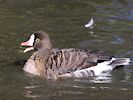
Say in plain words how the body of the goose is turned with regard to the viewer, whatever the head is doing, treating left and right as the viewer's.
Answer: facing to the left of the viewer
